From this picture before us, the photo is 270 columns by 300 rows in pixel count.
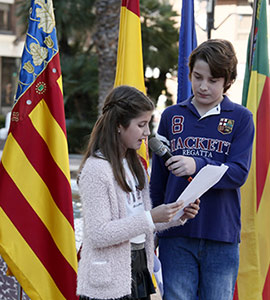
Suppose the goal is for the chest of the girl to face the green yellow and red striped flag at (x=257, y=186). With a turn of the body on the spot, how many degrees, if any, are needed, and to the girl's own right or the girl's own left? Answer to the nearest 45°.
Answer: approximately 90° to the girl's own left

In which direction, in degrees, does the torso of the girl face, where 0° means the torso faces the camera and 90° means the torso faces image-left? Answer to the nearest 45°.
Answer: approximately 315°

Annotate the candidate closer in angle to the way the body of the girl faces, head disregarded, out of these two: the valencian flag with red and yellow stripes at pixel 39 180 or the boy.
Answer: the boy

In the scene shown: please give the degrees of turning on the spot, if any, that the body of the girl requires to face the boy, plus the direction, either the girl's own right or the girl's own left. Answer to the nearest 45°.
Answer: approximately 90° to the girl's own left

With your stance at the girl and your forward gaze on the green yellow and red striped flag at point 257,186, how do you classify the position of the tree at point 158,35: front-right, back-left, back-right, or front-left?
front-left

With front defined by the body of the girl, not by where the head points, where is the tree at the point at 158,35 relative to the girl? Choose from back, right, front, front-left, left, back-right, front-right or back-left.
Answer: back-left

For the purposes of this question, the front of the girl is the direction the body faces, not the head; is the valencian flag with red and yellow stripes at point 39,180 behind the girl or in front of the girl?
behind

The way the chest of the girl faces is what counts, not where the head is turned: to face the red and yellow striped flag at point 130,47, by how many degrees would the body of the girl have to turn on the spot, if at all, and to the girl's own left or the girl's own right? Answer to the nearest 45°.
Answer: approximately 135° to the girl's own left
